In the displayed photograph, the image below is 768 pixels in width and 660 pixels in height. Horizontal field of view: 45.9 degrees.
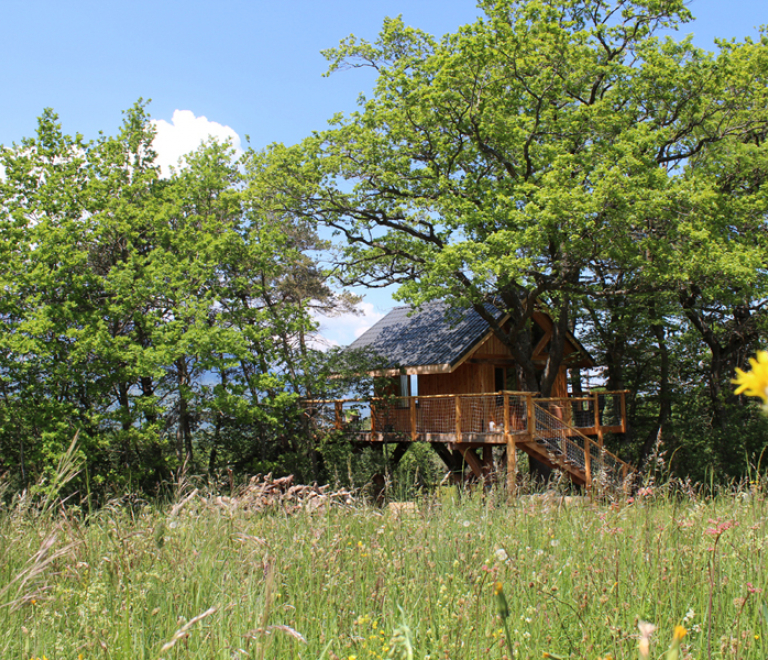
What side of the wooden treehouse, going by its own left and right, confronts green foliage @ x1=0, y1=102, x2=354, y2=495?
right

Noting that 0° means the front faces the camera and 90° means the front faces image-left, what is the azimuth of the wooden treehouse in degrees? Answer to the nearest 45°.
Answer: approximately 315°
